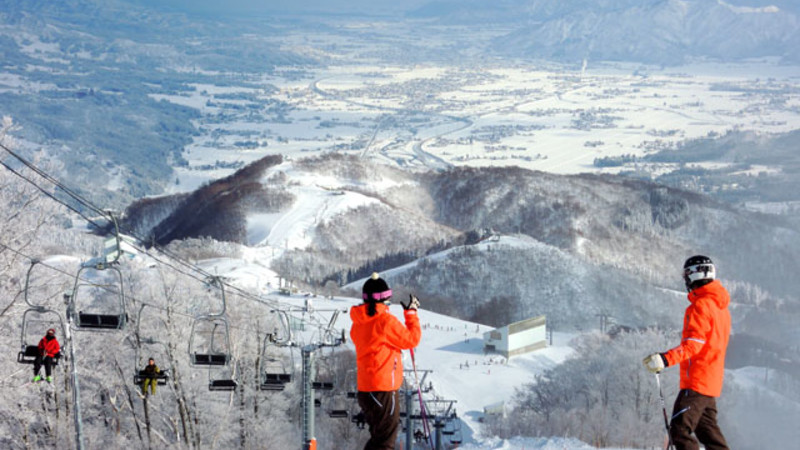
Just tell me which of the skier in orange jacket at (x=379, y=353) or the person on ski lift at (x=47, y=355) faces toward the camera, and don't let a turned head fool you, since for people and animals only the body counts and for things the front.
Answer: the person on ski lift

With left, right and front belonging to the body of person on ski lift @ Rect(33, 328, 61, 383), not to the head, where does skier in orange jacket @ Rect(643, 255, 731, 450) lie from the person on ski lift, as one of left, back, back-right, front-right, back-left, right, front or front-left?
front-left

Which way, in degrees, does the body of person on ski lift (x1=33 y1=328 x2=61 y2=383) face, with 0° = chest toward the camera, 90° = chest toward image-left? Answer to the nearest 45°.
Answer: approximately 0°

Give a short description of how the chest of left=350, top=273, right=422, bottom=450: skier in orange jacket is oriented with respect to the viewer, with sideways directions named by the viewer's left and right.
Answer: facing away from the viewer and to the right of the viewer

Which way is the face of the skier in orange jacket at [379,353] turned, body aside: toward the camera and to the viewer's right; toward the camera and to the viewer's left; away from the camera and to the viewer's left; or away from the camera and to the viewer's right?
away from the camera and to the viewer's right

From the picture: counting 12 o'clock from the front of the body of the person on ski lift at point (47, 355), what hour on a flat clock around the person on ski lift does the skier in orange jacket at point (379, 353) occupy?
The skier in orange jacket is roughly at 11 o'clock from the person on ski lift.

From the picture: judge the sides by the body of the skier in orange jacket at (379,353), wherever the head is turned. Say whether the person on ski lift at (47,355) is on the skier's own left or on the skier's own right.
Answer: on the skier's own left

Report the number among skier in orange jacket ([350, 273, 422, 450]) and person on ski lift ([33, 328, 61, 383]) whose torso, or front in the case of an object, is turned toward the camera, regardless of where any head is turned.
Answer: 1

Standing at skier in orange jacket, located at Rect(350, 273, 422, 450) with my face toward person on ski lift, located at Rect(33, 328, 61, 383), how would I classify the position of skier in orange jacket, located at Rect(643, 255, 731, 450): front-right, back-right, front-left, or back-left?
back-right

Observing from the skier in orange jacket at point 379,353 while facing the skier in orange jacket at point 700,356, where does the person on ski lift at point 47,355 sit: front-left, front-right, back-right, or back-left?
back-left

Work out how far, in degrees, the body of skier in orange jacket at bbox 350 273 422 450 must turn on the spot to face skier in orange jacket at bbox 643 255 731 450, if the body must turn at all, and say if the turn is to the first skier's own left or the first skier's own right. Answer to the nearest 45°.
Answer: approximately 45° to the first skier's own right
